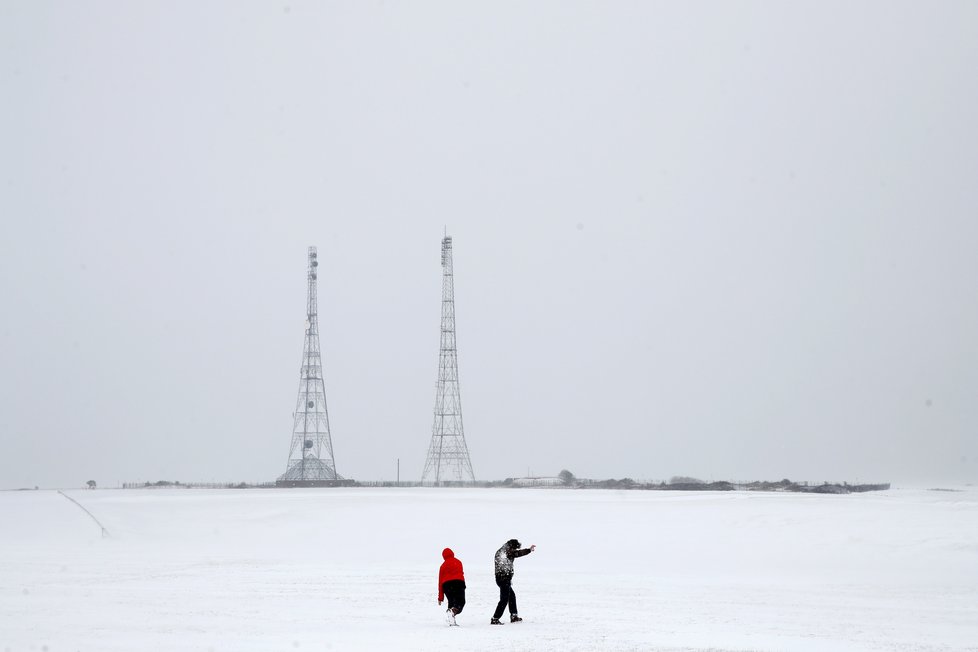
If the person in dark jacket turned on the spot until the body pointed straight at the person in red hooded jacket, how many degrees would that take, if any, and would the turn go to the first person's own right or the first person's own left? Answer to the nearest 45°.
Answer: approximately 180°

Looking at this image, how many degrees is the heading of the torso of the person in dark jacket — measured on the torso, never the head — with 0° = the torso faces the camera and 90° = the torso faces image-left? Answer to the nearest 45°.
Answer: approximately 270°
